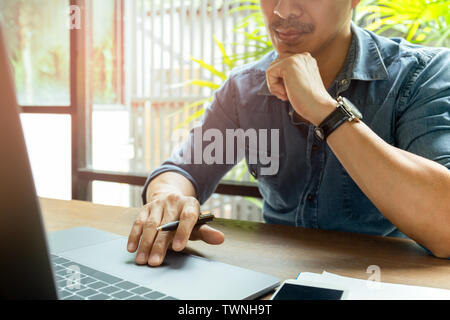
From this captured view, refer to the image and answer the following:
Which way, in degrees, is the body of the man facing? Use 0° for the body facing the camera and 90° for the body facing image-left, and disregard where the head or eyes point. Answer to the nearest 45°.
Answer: approximately 45°

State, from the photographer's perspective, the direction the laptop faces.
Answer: facing away from the viewer and to the right of the viewer

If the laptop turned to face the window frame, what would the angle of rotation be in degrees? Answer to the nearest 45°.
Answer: approximately 45° to its left

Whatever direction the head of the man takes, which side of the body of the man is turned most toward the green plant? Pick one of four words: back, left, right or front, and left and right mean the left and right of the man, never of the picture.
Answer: back

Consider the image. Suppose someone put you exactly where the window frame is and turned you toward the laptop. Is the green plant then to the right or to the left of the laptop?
left

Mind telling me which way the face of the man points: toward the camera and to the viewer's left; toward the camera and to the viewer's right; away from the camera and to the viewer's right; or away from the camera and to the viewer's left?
toward the camera and to the viewer's left

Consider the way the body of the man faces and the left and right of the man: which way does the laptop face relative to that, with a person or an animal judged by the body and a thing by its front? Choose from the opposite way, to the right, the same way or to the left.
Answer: the opposite way
